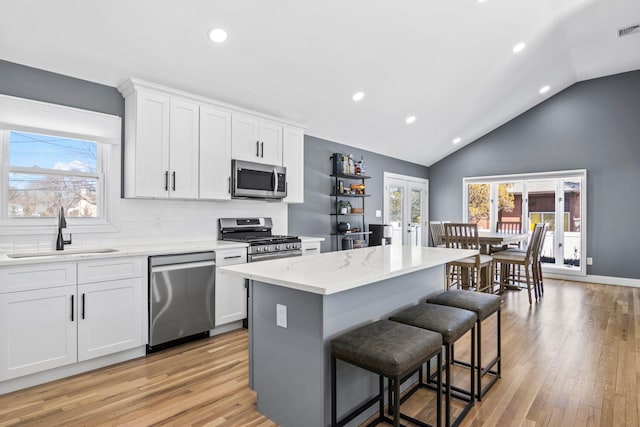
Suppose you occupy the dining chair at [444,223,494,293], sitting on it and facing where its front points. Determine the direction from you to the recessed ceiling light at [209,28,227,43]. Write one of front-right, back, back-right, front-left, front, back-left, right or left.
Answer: back

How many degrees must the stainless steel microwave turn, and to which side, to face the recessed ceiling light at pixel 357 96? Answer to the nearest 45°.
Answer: approximately 45° to its left

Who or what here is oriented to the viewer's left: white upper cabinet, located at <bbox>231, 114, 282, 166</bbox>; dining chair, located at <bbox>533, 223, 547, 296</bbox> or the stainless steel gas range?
the dining chair

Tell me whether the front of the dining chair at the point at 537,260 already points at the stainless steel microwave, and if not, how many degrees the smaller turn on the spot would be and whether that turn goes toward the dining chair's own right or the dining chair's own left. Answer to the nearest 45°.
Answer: approximately 45° to the dining chair's own left

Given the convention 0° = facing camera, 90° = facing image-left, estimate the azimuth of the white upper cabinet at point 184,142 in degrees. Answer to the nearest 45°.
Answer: approximately 315°

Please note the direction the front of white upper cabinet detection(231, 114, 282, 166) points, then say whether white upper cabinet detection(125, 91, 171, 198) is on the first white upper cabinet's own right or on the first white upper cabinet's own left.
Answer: on the first white upper cabinet's own right

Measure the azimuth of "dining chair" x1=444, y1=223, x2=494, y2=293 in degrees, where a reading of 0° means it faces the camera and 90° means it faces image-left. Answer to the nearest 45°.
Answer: approximately 225°

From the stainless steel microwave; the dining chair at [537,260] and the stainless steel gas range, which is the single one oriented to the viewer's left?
the dining chair

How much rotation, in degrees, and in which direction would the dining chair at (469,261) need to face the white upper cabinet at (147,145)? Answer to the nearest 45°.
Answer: approximately 180°

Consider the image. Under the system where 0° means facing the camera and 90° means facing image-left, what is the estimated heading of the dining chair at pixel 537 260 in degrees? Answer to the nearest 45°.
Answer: approximately 90°

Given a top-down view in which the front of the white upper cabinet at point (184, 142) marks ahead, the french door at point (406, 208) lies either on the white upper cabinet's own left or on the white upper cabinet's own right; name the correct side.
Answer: on the white upper cabinet's own left

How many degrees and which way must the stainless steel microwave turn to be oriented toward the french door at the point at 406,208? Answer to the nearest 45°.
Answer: approximately 90° to its left
